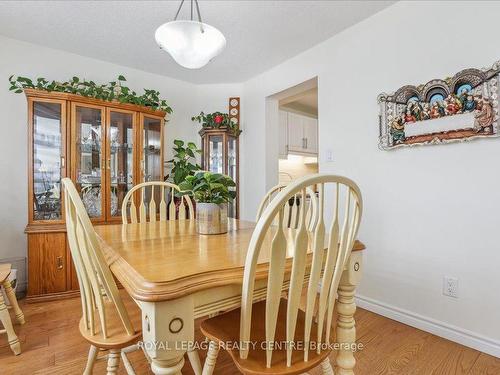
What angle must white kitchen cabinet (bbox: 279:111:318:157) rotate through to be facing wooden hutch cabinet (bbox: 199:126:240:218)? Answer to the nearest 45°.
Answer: approximately 90° to its right

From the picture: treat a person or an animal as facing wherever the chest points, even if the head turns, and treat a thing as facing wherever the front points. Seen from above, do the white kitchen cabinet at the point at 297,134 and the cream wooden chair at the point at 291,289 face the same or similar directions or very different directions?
very different directions

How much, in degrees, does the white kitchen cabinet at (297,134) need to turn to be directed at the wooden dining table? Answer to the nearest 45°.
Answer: approximately 45° to its right

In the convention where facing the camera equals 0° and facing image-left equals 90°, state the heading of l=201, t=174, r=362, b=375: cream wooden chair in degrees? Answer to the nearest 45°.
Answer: approximately 135°

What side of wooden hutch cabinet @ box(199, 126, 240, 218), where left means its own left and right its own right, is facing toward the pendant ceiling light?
front

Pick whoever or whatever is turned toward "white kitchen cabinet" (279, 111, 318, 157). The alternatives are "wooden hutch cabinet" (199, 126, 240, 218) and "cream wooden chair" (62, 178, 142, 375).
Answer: the cream wooden chair

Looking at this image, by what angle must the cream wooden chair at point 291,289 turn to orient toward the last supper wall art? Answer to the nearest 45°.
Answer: approximately 90° to its right

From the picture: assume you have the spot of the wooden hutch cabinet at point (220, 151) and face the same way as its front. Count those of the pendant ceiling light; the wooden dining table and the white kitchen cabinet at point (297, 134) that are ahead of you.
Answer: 2

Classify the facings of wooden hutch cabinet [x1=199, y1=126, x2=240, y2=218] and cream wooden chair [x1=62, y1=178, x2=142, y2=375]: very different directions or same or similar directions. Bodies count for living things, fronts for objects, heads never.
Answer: very different directions

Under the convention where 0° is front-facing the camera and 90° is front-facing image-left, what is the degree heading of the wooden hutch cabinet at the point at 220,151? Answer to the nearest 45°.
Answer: approximately 0°

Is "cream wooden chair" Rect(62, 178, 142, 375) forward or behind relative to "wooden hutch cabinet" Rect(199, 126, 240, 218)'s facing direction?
forward

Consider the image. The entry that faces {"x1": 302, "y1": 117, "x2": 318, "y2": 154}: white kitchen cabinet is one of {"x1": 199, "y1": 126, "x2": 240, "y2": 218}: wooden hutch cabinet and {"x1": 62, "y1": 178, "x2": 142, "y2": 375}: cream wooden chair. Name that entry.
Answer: the cream wooden chair

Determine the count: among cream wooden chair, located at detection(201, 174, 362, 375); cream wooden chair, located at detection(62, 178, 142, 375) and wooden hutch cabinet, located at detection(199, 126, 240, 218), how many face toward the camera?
1

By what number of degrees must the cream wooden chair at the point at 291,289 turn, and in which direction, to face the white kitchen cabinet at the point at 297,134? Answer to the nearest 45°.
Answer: approximately 45° to its right

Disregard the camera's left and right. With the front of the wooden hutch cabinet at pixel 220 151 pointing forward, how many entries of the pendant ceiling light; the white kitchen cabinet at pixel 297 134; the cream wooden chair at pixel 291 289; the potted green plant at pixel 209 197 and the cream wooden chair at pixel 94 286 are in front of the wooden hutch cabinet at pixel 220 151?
4

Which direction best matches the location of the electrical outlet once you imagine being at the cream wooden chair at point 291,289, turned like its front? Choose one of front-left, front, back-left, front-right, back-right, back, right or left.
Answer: right
